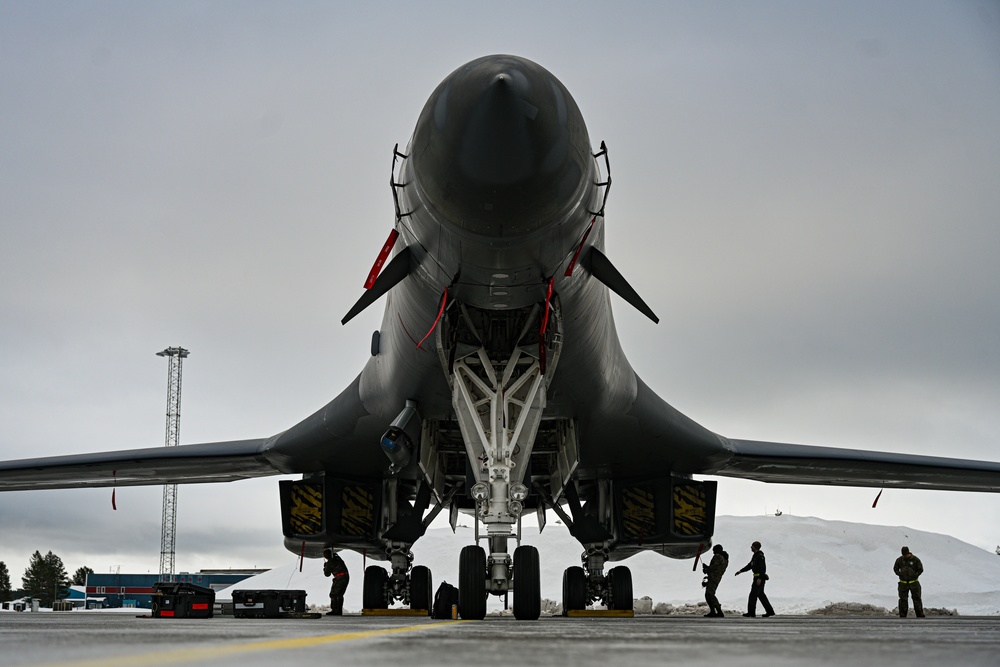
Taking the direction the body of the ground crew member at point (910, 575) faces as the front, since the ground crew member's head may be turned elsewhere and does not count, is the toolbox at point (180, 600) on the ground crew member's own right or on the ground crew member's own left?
on the ground crew member's own right

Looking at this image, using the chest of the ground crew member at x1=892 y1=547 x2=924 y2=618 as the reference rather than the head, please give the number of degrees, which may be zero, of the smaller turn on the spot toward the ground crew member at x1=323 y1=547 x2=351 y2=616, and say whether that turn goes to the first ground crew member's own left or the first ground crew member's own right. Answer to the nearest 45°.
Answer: approximately 90° to the first ground crew member's own right

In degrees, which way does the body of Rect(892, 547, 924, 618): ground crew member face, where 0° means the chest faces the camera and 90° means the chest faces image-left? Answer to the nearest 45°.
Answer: approximately 0°

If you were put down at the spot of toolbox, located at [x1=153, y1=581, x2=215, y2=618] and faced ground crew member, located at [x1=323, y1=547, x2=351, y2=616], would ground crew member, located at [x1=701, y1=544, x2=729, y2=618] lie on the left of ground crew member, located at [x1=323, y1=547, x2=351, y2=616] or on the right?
right

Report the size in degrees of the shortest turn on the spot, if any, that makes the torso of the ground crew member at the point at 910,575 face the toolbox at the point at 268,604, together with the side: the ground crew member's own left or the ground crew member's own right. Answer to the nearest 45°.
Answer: approximately 45° to the ground crew member's own right
